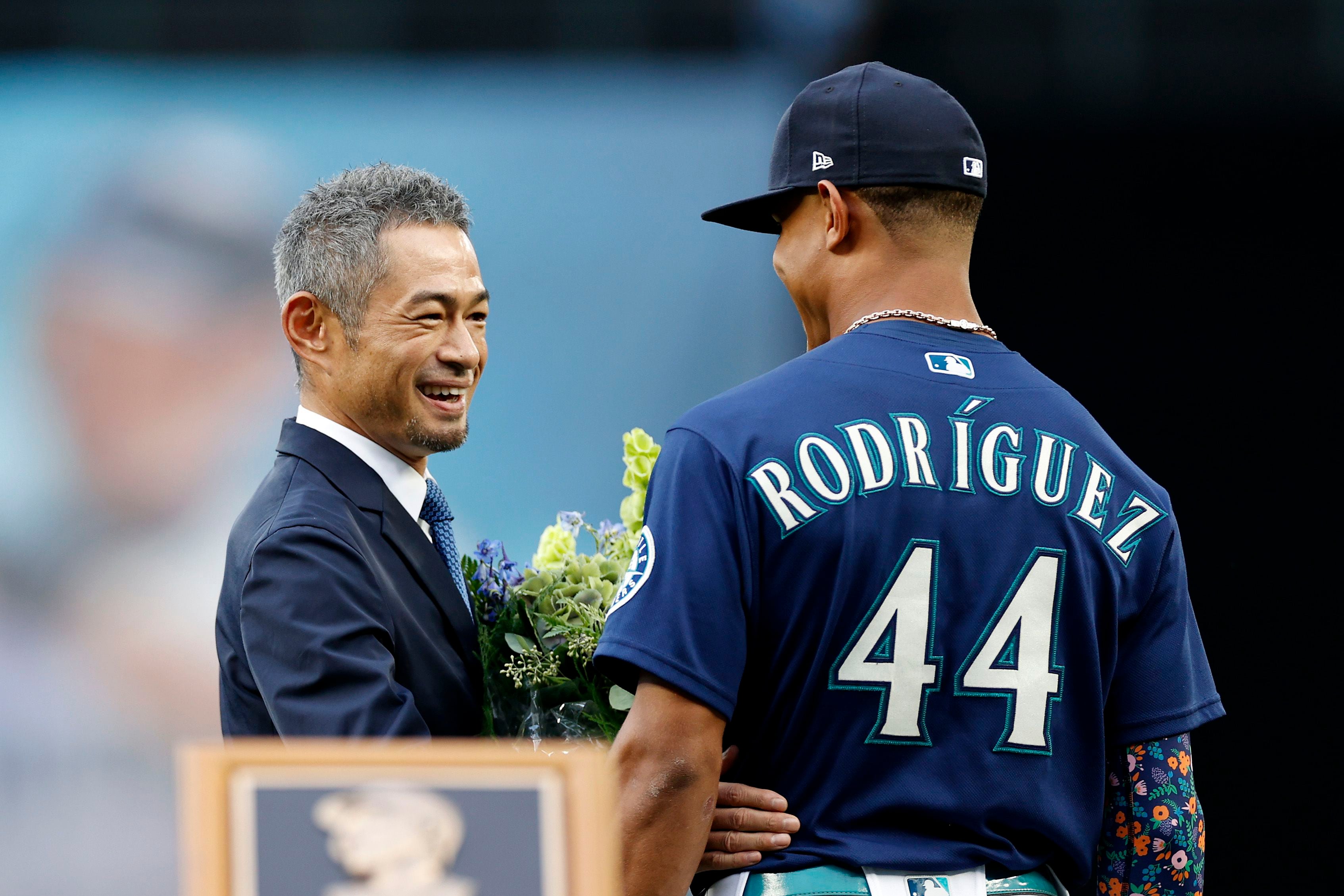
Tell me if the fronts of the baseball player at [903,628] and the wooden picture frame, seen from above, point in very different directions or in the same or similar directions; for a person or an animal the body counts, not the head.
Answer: very different directions

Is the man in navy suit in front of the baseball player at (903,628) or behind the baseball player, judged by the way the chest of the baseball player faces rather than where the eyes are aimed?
in front

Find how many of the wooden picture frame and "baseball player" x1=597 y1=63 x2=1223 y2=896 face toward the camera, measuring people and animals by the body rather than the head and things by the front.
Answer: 1

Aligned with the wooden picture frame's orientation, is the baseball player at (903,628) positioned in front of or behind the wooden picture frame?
behind

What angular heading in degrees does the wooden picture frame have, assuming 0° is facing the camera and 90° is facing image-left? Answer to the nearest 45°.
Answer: approximately 0°

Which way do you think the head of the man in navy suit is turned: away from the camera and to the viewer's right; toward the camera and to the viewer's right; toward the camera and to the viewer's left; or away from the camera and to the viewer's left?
toward the camera and to the viewer's right

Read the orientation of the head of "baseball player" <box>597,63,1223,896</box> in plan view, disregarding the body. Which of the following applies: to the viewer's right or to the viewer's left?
to the viewer's left

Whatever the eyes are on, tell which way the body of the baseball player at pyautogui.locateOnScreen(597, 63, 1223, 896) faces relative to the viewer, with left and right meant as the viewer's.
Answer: facing away from the viewer and to the left of the viewer

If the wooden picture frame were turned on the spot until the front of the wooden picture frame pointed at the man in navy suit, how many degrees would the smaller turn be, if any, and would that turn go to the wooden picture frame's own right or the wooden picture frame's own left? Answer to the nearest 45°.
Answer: approximately 180°

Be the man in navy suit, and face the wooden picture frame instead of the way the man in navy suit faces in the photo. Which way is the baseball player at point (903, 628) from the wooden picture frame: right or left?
left
